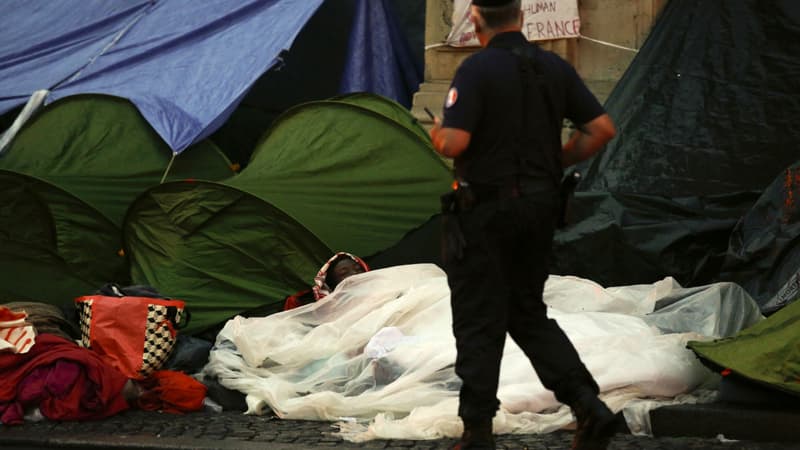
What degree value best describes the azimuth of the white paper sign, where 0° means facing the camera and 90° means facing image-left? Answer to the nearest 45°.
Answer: approximately 0°

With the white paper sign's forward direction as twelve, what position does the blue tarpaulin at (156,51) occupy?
The blue tarpaulin is roughly at 3 o'clock from the white paper sign.

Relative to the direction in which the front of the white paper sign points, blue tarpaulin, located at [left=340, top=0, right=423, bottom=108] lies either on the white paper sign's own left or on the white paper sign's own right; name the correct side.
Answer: on the white paper sign's own right

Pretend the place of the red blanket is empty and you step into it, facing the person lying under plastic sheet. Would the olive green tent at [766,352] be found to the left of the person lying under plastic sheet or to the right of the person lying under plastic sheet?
right

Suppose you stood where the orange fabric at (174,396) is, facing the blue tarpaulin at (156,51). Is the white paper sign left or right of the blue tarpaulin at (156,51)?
right

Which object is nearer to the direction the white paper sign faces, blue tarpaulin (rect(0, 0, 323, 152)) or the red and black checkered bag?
the red and black checkered bag

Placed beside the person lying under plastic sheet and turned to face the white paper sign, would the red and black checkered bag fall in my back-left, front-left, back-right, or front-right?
back-left

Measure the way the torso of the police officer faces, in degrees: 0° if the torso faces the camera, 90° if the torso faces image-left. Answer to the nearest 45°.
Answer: approximately 135°
